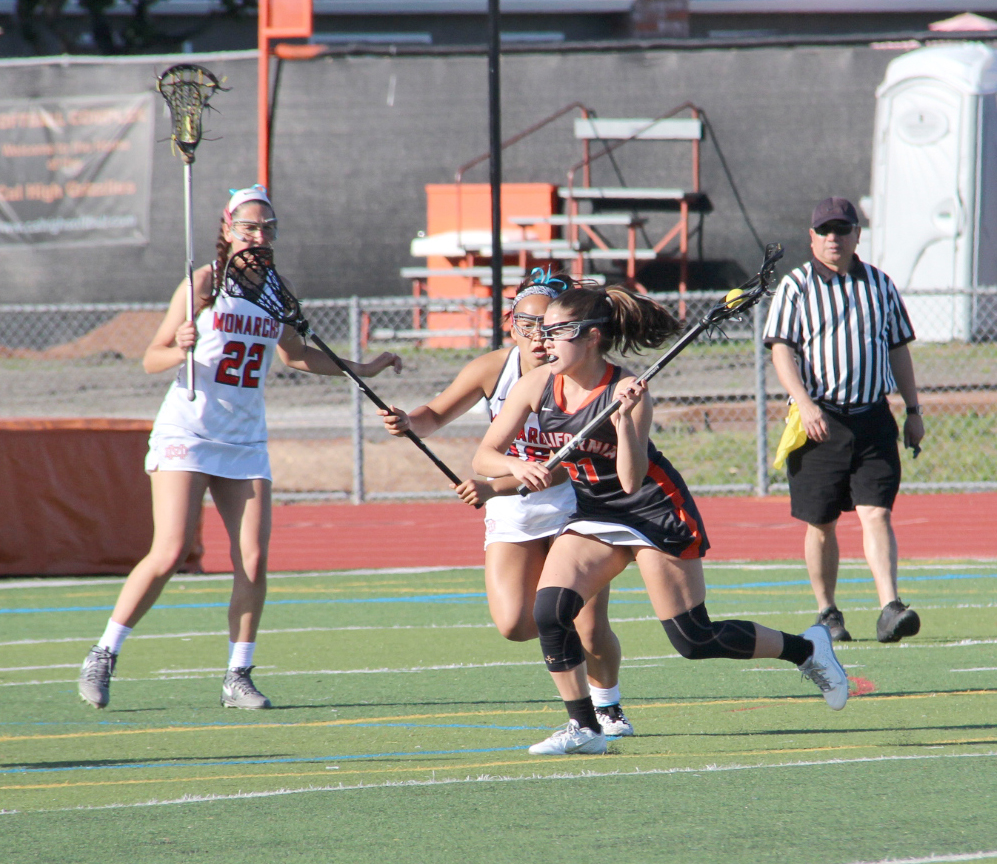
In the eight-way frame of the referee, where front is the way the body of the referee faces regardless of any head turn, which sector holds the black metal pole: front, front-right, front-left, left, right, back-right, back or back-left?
back-right

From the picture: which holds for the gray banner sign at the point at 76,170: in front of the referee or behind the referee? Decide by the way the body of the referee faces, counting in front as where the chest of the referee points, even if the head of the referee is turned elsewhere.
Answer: behind

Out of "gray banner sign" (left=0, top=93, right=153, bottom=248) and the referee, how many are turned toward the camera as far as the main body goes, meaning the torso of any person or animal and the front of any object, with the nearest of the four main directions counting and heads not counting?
2

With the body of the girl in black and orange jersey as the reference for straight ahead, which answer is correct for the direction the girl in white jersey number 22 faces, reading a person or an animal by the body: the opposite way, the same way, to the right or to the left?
to the left

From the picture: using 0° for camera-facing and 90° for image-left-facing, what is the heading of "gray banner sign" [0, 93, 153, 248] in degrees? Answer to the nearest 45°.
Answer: approximately 0°

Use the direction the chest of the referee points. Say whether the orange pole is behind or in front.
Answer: behind

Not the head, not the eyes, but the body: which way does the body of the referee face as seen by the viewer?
toward the camera

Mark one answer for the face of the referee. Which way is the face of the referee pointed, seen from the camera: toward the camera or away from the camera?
toward the camera

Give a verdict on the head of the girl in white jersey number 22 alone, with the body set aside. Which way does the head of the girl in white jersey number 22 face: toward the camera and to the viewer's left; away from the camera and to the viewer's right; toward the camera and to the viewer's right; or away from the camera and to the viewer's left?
toward the camera and to the viewer's right
